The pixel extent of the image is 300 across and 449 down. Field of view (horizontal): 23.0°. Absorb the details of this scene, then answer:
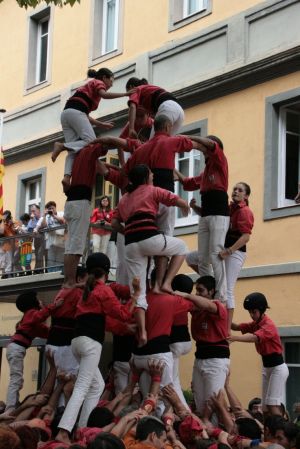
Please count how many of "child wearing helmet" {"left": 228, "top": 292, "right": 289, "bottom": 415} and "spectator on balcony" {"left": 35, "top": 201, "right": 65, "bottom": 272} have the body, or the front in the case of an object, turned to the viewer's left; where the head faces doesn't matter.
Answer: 1

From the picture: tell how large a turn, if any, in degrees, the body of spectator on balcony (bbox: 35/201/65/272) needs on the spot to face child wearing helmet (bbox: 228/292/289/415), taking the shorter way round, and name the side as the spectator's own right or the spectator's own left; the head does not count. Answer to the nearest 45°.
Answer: approximately 45° to the spectator's own left

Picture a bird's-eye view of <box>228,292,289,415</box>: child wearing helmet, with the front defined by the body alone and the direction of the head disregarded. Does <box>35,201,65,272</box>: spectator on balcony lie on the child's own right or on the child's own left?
on the child's own right

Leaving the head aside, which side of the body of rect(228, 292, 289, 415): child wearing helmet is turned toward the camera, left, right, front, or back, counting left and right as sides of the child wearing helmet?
left

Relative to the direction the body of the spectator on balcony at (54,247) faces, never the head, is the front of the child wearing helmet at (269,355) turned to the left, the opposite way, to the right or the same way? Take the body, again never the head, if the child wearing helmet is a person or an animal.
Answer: to the right

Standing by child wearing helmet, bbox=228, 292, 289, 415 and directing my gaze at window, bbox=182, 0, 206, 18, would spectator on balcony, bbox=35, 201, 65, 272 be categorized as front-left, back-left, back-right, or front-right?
front-left

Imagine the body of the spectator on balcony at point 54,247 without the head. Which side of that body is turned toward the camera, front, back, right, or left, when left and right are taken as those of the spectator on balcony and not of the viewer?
front
